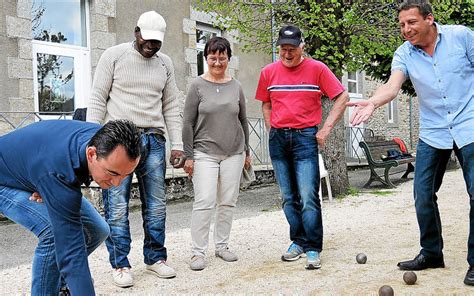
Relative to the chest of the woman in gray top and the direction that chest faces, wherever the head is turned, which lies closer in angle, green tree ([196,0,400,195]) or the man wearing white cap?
the man wearing white cap

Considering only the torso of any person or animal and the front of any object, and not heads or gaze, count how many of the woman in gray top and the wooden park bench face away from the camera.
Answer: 0

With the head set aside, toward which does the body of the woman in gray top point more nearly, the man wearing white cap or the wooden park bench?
the man wearing white cap

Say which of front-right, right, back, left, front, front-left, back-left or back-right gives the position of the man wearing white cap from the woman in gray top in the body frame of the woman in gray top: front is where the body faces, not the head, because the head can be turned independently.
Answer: front-right

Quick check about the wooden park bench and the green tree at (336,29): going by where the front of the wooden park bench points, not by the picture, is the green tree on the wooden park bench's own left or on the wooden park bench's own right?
on the wooden park bench's own right

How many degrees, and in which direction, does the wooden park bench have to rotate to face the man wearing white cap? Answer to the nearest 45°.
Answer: approximately 45° to its right

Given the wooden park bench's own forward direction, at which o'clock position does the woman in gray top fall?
The woman in gray top is roughly at 2 o'clock from the wooden park bench.

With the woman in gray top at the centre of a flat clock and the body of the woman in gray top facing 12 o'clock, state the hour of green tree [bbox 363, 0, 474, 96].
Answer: The green tree is roughly at 7 o'clock from the woman in gray top.

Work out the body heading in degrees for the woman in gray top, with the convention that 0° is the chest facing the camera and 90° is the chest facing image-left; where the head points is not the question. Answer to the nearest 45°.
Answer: approximately 0°
